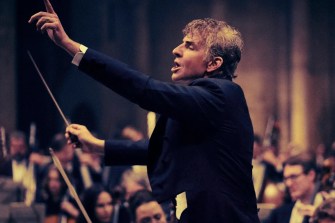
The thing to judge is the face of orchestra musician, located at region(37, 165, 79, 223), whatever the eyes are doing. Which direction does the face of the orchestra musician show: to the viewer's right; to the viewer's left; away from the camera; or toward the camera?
toward the camera

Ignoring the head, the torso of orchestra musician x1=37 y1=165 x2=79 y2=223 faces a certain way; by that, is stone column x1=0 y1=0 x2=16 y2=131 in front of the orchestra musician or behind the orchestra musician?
behind

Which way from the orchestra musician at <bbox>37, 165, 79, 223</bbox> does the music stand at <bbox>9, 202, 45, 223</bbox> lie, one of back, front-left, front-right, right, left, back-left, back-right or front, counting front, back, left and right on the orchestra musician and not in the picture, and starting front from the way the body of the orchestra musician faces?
front

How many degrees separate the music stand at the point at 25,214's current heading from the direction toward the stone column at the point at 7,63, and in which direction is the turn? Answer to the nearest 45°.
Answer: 0° — it already faces it

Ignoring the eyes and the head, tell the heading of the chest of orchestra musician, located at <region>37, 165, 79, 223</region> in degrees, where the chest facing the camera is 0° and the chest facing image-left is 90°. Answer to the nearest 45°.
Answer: approximately 0°

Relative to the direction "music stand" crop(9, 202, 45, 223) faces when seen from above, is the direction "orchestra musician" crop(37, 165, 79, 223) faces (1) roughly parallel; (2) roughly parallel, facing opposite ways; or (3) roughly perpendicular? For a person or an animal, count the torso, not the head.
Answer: roughly parallel, facing opposite ways

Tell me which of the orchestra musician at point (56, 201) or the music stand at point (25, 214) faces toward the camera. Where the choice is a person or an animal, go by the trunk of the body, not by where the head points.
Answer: the orchestra musician

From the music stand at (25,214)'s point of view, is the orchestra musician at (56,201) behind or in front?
in front

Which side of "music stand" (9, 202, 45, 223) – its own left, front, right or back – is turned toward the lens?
back
